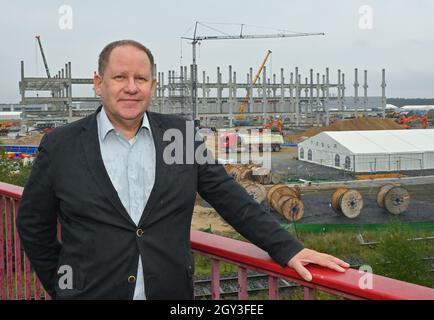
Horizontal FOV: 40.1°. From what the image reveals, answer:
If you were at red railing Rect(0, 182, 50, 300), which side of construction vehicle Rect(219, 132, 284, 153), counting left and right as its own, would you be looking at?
left

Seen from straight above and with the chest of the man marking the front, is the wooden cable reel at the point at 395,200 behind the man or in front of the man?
behind

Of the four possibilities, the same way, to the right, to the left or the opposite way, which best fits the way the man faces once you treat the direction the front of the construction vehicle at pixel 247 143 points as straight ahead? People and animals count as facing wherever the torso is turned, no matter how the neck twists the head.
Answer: to the left

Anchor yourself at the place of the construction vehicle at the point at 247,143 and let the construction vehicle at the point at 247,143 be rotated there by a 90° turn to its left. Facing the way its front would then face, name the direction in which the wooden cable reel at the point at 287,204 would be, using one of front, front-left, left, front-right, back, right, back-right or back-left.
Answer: front

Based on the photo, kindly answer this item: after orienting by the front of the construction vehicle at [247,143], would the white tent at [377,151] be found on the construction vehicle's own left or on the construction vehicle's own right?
on the construction vehicle's own left

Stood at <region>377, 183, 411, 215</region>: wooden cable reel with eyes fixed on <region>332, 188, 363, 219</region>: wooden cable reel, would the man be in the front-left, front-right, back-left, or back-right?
front-left

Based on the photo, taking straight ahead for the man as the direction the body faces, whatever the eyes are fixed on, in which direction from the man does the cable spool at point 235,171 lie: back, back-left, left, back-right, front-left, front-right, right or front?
back

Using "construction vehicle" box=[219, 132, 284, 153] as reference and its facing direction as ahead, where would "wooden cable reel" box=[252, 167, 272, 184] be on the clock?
The wooden cable reel is roughly at 9 o'clock from the construction vehicle.

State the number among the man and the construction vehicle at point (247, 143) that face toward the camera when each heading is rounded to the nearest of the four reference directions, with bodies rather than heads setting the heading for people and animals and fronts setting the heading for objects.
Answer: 1

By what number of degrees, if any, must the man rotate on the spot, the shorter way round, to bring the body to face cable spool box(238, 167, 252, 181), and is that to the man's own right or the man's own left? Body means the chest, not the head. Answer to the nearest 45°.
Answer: approximately 180°

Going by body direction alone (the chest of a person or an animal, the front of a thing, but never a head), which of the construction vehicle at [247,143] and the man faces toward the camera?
the man

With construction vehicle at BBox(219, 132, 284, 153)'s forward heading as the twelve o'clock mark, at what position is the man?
The man is roughly at 9 o'clock from the construction vehicle.

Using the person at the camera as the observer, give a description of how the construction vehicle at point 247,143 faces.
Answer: facing to the left of the viewer

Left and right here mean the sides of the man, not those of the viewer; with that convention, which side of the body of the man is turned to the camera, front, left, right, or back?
front

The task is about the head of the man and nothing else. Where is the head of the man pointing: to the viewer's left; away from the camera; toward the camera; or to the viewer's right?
toward the camera

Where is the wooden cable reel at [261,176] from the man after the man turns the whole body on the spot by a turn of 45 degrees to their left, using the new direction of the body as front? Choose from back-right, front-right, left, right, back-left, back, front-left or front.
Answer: back-left

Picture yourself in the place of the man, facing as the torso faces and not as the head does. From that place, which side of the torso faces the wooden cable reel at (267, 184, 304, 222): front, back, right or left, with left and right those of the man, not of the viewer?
back
